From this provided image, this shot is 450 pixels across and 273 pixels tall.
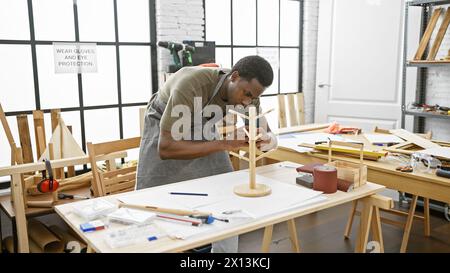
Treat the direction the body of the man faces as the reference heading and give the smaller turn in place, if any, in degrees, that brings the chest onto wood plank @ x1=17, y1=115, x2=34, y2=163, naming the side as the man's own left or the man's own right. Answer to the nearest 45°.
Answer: approximately 180°

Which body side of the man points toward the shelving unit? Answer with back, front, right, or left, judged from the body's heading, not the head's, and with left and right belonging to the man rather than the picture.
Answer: left

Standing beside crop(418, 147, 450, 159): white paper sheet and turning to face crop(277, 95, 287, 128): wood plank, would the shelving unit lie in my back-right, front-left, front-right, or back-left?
front-right

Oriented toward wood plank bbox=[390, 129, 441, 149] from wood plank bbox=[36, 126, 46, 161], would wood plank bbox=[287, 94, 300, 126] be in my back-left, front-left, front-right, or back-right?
front-left

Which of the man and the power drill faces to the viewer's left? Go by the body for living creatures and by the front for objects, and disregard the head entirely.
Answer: the power drill

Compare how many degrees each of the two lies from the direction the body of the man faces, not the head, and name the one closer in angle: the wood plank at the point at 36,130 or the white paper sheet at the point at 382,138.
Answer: the white paper sheet

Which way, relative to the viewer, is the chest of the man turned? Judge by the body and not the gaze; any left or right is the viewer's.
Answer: facing the viewer and to the right of the viewer

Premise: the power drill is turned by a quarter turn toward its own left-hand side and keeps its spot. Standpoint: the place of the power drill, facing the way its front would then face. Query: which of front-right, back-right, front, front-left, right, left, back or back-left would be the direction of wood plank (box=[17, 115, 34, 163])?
front-right

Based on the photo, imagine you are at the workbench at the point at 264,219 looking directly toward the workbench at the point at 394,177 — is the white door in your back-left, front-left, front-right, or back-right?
front-left

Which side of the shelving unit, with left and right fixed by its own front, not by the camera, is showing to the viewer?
front

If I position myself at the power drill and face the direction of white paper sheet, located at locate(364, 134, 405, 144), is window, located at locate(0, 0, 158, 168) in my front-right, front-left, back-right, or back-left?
back-right

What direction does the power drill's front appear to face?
to the viewer's left
